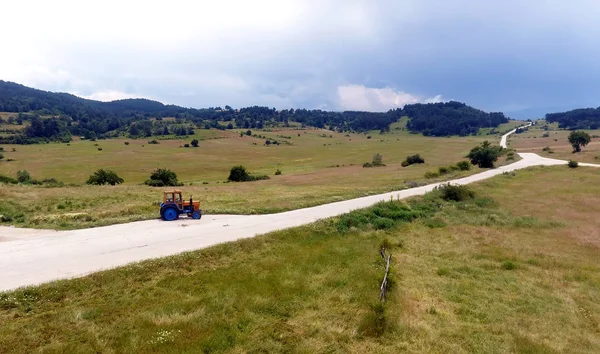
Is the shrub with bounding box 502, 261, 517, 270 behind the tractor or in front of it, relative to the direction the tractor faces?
in front

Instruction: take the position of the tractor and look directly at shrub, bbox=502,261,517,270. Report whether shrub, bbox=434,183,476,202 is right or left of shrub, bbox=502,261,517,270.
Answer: left

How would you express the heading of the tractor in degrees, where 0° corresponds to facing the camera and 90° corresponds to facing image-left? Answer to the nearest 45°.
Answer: approximately 270°

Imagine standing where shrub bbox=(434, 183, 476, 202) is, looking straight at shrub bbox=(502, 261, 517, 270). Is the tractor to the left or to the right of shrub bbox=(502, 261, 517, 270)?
right

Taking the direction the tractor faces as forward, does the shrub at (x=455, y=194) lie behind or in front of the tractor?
in front
